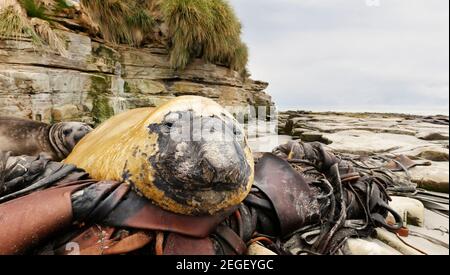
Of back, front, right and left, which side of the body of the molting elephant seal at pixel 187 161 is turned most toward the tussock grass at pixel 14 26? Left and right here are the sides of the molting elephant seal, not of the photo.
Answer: back

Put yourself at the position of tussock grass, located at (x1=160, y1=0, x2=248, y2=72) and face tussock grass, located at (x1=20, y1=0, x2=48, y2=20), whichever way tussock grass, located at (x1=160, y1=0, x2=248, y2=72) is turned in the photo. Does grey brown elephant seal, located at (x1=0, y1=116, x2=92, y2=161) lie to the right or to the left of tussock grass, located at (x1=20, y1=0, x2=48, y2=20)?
left

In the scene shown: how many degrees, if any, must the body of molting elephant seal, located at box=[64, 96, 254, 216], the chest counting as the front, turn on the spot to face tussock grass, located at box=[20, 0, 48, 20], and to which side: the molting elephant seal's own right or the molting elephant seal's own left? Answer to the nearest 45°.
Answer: approximately 180°

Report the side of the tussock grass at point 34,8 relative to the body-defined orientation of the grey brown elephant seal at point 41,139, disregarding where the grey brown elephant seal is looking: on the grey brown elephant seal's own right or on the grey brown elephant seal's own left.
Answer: on the grey brown elephant seal's own left

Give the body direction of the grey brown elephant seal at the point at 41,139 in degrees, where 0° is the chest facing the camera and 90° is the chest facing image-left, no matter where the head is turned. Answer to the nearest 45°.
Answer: approximately 270°

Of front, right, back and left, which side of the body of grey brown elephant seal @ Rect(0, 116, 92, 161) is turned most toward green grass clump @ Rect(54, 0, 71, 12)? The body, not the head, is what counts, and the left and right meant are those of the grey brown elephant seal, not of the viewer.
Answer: left

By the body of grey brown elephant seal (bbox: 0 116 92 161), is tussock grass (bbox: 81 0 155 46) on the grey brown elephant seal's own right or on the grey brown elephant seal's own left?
on the grey brown elephant seal's own left

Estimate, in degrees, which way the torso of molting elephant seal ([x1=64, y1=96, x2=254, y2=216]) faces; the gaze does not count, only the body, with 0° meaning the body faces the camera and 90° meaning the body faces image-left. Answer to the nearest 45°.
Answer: approximately 315°

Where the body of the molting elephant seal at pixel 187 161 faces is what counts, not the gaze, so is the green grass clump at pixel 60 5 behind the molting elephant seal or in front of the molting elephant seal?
behind
